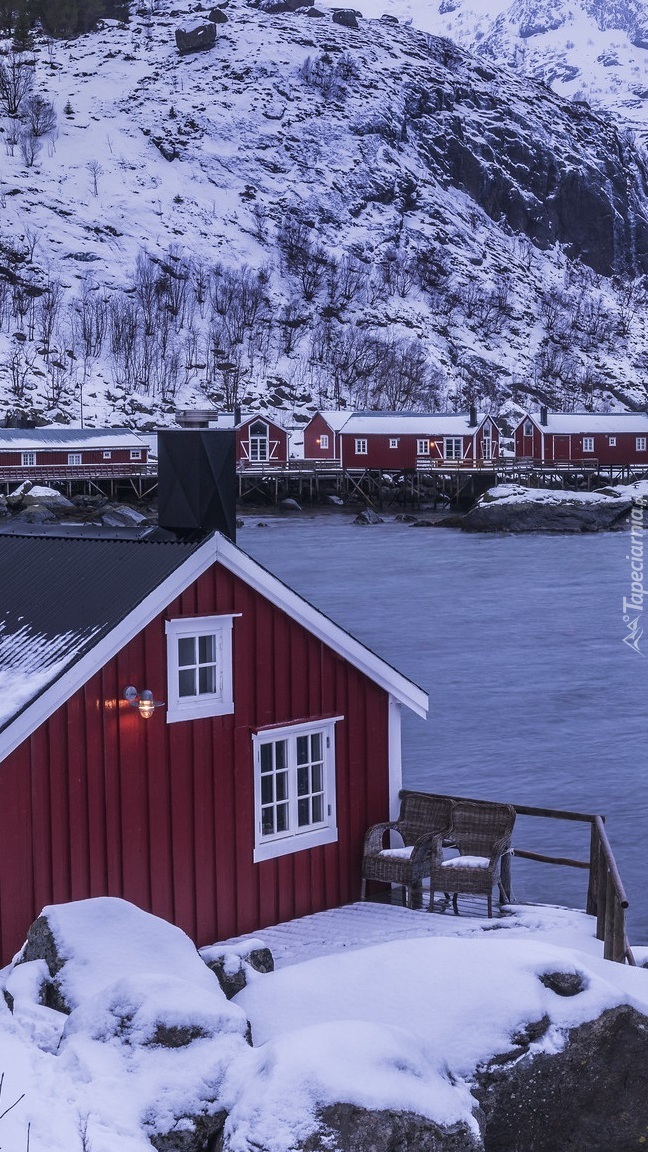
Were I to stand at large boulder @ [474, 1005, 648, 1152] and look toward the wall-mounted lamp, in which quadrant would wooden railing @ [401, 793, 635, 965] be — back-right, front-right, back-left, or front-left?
front-right

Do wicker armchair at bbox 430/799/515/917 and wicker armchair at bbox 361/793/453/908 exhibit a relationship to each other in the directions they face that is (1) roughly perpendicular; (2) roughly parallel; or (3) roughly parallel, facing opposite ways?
roughly parallel

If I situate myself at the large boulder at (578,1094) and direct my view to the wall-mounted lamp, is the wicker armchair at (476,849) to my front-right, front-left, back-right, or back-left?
front-right

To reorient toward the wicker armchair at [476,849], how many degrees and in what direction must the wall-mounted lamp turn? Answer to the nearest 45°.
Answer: approximately 90° to its left

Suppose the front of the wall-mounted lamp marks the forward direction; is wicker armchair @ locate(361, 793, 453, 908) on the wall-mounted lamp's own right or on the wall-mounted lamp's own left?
on the wall-mounted lamp's own left

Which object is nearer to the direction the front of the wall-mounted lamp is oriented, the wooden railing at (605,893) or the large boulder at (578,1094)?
the large boulder

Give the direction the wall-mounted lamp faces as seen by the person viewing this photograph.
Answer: facing the viewer and to the right of the viewer

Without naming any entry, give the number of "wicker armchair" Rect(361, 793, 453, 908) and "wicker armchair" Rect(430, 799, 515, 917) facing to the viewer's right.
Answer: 0

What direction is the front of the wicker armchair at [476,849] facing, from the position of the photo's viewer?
facing the viewer and to the left of the viewer

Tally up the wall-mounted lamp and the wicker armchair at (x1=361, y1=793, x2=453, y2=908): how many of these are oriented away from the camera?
0

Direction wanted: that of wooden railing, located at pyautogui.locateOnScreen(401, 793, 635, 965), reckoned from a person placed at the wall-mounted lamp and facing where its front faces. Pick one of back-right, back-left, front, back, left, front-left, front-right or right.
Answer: front-left

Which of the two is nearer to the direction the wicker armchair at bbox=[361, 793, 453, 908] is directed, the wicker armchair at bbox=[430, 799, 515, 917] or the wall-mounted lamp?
the wall-mounted lamp

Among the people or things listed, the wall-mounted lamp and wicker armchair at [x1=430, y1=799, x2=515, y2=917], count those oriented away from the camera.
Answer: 0
